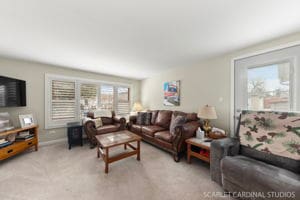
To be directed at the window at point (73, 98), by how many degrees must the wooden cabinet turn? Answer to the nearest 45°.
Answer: approximately 90° to its left

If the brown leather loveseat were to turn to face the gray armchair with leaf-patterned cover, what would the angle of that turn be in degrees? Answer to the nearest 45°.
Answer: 0° — it already faces it

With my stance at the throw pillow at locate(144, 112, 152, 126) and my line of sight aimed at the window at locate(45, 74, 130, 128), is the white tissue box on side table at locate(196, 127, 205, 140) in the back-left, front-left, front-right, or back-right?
back-left

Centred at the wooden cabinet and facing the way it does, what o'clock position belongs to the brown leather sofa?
The brown leather sofa is roughly at 12 o'clock from the wooden cabinet.

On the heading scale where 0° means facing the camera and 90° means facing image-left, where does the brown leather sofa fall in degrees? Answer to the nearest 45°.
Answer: approximately 45°
